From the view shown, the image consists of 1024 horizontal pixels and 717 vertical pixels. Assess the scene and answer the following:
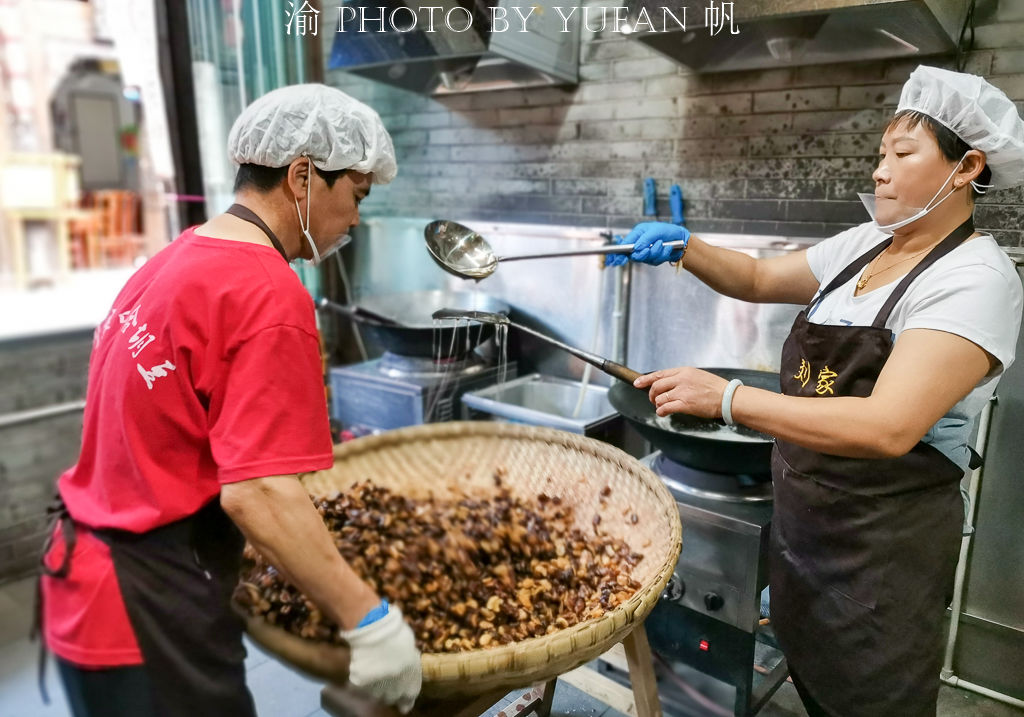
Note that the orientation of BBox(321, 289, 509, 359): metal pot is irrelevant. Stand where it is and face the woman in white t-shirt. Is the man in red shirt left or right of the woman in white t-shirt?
right

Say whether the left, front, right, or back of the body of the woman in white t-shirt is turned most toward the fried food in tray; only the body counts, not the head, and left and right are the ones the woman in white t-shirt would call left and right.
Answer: front

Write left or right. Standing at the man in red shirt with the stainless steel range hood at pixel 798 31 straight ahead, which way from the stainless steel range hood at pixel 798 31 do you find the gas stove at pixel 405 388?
left

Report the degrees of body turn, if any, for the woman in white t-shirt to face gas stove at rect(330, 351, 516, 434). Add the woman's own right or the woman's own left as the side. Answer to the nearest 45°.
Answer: approximately 90° to the woman's own right

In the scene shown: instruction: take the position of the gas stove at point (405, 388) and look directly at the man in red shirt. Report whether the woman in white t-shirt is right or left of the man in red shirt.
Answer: left

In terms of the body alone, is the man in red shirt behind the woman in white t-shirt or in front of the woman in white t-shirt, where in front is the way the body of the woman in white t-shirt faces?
in front

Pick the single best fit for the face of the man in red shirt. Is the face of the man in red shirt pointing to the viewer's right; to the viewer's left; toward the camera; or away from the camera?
to the viewer's right

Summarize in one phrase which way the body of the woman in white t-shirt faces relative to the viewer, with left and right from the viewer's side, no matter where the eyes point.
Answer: facing the viewer and to the left of the viewer

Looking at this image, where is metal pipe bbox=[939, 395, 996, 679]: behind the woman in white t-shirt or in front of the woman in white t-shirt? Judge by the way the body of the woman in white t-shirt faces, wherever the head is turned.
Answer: behind
